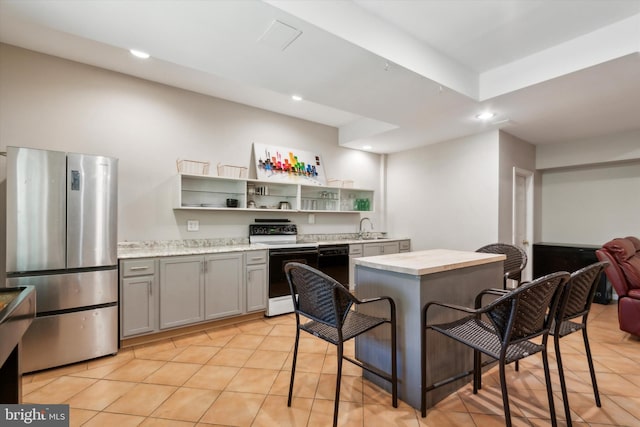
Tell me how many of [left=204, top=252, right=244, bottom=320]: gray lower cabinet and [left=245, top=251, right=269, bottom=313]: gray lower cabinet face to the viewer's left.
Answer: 0

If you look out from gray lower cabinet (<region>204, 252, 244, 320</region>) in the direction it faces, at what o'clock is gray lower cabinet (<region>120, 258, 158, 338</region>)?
gray lower cabinet (<region>120, 258, 158, 338</region>) is roughly at 4 o'clock from gray lower cabinet (<region>204, 252, 244, 320</region>).

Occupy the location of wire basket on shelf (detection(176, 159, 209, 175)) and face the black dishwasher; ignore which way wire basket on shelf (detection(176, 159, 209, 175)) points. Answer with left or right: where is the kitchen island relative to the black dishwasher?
right

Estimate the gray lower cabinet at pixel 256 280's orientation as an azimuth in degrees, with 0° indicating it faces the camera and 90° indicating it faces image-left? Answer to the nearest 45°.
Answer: approximately 315°

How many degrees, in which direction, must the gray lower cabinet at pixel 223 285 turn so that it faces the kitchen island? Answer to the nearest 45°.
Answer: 0° — it already faces it

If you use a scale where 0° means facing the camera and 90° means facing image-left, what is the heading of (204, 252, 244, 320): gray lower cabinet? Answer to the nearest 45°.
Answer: approximately 315°

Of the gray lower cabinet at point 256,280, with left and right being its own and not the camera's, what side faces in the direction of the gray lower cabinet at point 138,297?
right
